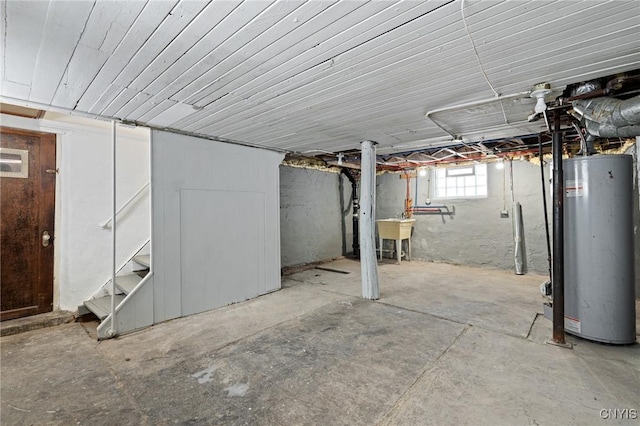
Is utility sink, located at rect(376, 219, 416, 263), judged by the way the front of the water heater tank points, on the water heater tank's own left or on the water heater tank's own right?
on the water heater tank's own right

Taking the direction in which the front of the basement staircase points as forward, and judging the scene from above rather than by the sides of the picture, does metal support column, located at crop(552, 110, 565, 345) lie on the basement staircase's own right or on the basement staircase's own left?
on the basement staircase's own left

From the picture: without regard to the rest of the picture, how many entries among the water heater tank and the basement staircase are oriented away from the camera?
0

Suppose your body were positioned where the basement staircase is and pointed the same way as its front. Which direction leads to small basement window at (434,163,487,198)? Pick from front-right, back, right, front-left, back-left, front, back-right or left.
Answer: back-left

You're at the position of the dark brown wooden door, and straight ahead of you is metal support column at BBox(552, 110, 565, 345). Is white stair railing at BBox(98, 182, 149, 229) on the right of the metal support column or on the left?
left

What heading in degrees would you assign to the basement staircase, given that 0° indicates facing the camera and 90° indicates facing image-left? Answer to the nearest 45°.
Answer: approximately 45°

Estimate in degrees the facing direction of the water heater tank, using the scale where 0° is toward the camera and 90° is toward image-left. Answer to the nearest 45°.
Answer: approximately 45°
